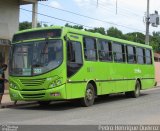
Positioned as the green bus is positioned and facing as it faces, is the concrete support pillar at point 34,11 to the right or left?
on its right

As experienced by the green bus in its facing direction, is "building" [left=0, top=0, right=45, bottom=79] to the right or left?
on its right

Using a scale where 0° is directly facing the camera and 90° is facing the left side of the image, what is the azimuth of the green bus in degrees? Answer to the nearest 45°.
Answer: approximately 45°
